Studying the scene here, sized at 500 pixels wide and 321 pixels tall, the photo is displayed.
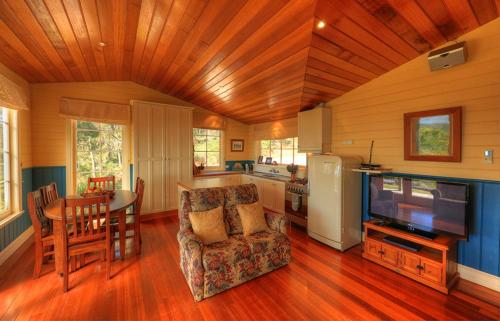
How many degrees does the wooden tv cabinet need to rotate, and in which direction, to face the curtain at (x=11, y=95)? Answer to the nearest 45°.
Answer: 0° — it already faces it

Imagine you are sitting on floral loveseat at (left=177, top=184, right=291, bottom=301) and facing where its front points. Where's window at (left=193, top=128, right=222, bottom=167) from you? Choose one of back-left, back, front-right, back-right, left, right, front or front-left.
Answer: back-left

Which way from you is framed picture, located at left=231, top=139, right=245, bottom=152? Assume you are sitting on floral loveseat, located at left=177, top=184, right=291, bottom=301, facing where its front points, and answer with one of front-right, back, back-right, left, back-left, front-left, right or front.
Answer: back-left

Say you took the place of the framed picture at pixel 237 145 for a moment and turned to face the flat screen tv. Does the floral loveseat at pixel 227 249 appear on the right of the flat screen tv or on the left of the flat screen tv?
right

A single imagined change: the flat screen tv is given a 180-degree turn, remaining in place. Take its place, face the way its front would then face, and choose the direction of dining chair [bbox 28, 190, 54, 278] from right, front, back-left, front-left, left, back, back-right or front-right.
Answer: back

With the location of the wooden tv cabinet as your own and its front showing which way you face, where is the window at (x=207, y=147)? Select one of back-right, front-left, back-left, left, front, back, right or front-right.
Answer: front-right

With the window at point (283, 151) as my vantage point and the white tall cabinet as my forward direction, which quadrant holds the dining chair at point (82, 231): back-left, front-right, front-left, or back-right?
front-left

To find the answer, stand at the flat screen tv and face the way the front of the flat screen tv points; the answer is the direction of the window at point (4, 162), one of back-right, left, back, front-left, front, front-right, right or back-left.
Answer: front

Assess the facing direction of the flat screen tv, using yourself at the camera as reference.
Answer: facing the viewer and to the left of the viewer

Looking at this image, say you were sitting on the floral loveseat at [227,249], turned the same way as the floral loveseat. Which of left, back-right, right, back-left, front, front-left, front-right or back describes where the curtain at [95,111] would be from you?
back

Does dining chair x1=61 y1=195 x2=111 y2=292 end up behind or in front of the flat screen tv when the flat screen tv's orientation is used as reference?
in front

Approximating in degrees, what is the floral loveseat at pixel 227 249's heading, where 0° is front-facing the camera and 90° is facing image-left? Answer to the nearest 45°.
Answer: approximately 315°

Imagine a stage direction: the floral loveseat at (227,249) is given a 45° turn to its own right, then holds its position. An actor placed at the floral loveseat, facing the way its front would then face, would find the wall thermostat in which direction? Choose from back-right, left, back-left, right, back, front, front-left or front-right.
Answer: left

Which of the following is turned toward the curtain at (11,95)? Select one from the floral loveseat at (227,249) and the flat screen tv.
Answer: the flat screen tv

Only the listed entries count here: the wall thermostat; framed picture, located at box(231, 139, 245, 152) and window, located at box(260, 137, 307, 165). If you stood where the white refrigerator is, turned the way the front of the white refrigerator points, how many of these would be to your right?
2

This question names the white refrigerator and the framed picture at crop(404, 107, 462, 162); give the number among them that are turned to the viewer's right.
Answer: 0
